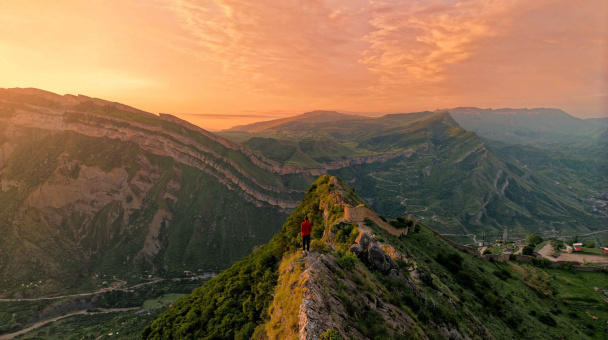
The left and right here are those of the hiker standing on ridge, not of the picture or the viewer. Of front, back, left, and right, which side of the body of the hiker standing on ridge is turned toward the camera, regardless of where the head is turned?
back
